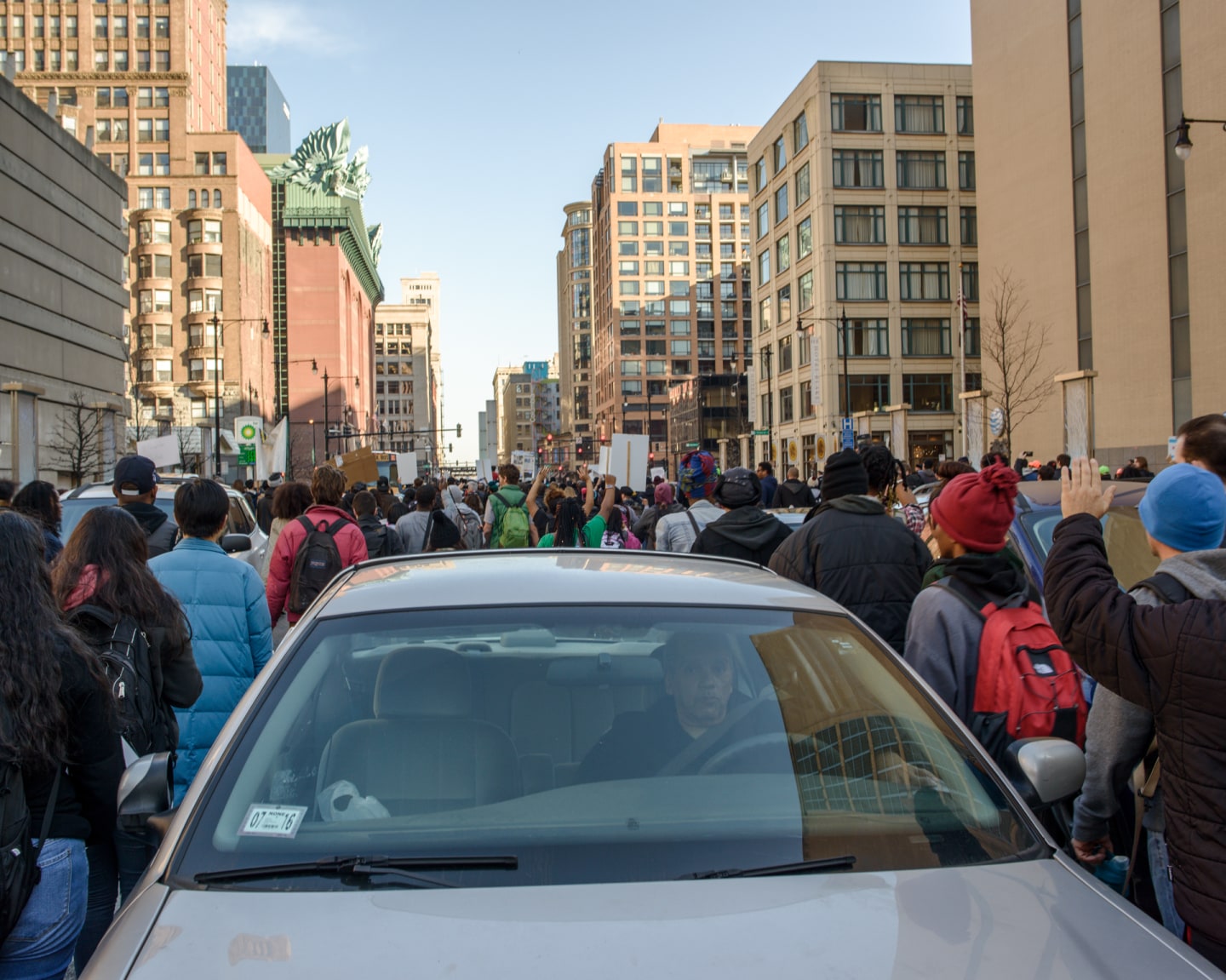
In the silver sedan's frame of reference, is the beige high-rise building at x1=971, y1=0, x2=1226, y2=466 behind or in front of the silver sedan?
behind

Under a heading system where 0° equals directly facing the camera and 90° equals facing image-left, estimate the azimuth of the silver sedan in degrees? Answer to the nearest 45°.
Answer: approximately 0°

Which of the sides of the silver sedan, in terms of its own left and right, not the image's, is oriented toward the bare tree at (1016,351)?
back

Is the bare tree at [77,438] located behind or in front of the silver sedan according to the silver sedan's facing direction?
behind
